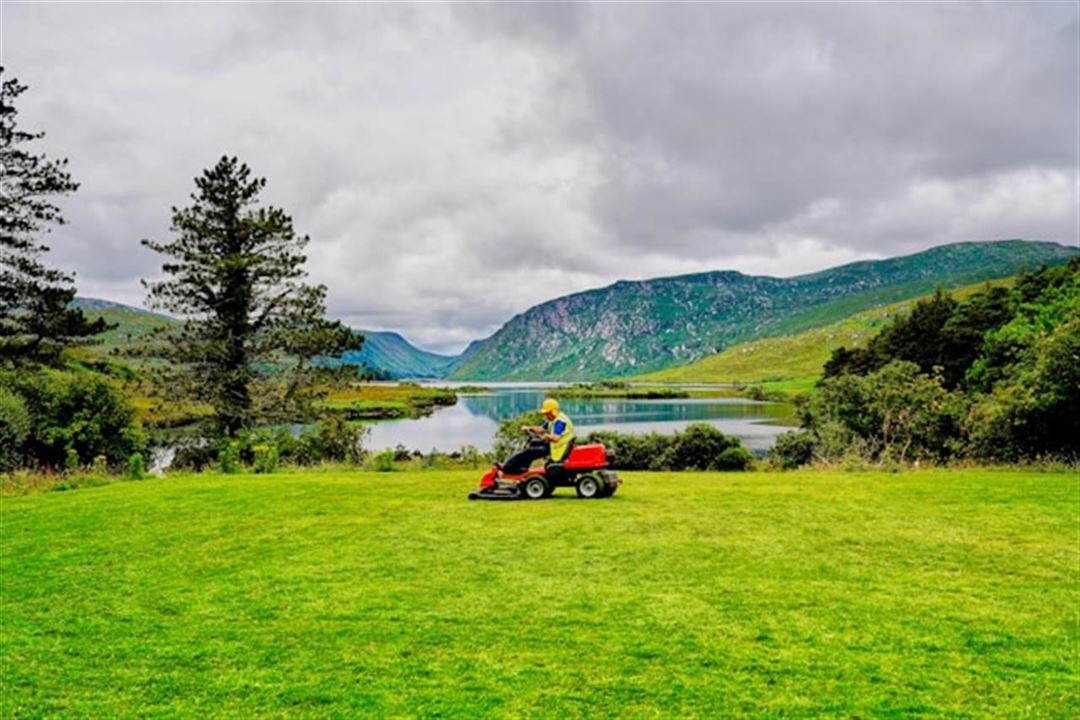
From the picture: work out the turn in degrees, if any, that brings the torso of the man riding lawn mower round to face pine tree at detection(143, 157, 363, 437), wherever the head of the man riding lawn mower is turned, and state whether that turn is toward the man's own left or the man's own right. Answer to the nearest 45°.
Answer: approximately 45° to the man's own right

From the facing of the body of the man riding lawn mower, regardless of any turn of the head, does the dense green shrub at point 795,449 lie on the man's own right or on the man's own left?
on the man's own right

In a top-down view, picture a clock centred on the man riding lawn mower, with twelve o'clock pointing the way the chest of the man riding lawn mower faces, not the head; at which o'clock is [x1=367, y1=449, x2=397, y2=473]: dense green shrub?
The dense green shrub is roughly at 2 o'clock from the man riding lawn mower.

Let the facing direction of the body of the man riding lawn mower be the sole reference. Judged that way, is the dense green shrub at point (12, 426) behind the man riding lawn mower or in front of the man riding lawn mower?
in front

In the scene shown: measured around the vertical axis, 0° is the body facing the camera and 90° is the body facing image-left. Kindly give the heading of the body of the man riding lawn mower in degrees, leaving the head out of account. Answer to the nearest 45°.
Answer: approximately 90°

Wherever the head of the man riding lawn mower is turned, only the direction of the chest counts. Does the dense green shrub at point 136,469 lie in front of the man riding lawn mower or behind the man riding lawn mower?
in front
